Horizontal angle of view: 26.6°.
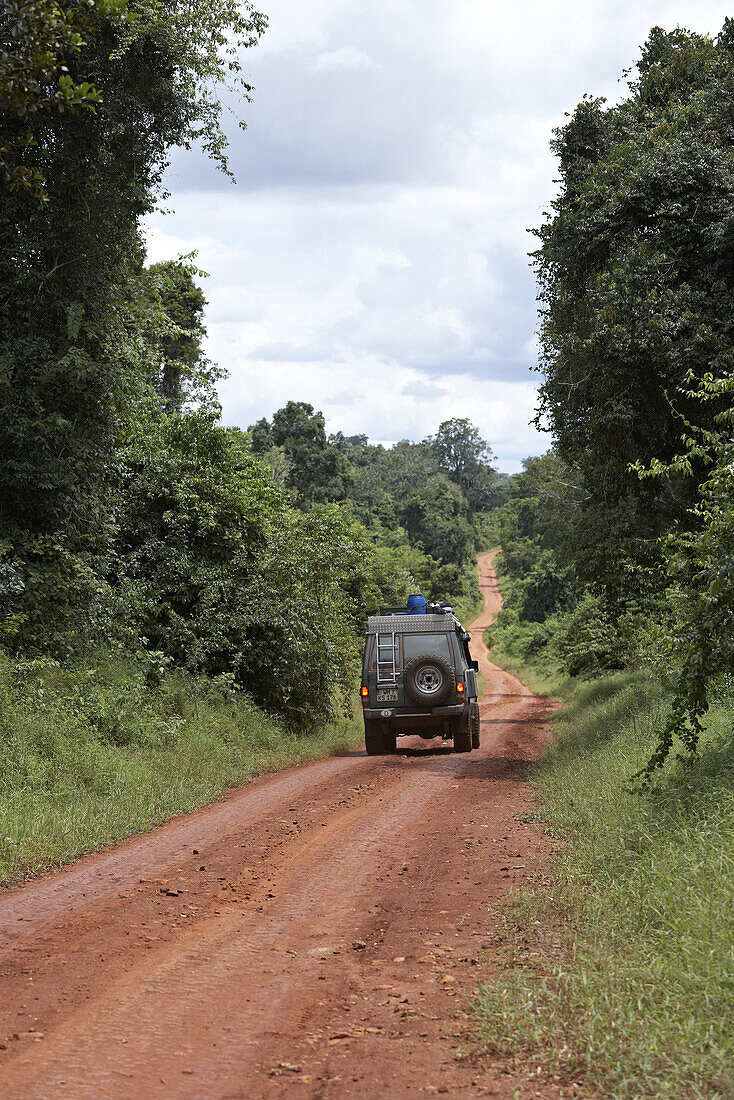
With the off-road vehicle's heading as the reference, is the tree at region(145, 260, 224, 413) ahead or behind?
ahead

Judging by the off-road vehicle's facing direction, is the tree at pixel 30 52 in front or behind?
behind

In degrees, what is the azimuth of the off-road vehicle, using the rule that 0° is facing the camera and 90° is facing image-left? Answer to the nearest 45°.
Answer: approximately 180°
